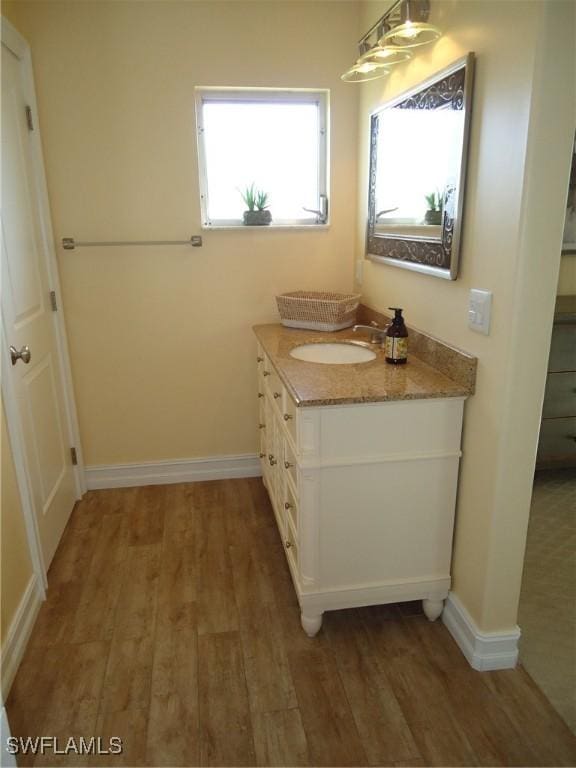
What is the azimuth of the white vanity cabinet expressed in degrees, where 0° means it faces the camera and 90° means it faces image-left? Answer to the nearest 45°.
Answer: approximately 90°

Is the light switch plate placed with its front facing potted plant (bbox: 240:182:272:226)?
no

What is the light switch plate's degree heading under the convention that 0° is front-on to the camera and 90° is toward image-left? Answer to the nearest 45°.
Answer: approximately 45°
